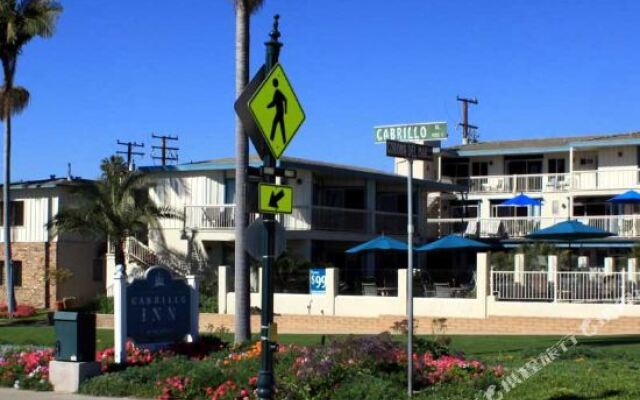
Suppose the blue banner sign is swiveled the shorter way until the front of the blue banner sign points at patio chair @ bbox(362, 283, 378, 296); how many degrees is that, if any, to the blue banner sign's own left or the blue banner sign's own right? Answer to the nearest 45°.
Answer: approximately 135° to the blue banner sign's own left

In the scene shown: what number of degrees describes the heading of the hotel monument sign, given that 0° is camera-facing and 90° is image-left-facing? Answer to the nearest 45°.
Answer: approximately 0°

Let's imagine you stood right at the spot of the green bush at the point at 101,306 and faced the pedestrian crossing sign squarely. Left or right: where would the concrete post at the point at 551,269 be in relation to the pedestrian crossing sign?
left

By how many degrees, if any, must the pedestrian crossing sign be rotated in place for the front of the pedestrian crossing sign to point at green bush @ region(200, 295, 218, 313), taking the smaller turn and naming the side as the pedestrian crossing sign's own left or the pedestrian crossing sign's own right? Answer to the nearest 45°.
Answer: approximately 135° to the pedestrian crossing sign's own left

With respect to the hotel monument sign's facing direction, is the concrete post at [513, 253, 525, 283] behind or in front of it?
behind

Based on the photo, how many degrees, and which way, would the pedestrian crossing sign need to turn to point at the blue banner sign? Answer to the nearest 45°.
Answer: approximately 135° to its left

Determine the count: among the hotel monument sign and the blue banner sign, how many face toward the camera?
2

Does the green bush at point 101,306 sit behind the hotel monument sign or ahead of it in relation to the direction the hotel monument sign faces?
behind

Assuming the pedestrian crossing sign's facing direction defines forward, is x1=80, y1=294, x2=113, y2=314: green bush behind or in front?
behind

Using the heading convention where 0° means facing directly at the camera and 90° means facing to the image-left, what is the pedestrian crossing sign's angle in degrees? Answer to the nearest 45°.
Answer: approximately 315°

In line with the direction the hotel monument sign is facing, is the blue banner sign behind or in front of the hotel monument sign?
behind

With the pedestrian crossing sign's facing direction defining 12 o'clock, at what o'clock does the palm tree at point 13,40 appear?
The palm tree is roughly at 7 o'clock from the pedestrian crossing sign.

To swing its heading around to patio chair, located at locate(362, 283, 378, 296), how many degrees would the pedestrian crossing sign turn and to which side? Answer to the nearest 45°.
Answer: approximately 135° to its left

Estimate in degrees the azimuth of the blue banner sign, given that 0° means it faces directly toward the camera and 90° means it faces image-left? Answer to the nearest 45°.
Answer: approximately 0°
